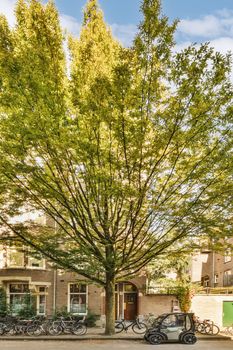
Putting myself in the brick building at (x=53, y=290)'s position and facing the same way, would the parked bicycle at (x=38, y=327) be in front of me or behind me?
in front

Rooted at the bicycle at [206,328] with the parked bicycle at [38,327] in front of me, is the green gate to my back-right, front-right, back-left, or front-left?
back-right

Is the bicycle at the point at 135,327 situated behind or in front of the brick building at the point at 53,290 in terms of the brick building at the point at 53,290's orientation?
in front

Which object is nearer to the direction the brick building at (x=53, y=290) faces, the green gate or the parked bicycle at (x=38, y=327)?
the parked bicycle

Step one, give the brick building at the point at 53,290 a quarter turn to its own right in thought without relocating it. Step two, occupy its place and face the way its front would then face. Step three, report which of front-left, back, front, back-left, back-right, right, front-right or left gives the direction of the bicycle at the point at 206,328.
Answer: back-left

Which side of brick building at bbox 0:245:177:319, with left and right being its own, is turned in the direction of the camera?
front

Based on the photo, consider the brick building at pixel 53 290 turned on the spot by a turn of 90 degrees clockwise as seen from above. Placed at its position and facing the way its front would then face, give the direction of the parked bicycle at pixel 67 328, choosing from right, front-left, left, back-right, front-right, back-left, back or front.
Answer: left

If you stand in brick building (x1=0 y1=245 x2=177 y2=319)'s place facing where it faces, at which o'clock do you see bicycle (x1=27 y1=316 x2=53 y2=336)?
The bicycle is roughly at 12 o'clock from the brick building.

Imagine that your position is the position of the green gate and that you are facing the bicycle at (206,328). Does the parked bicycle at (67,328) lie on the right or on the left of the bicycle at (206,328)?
right
